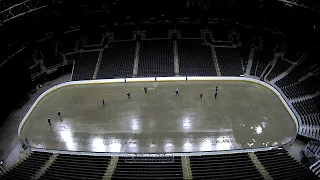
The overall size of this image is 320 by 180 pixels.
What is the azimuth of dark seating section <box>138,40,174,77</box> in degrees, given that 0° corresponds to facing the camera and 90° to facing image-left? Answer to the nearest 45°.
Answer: approximately 0°

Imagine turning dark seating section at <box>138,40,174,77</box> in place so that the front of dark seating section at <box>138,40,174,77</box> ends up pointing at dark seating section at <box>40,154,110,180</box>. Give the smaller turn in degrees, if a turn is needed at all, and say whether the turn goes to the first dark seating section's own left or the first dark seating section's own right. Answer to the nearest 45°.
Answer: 0° — it already faces it

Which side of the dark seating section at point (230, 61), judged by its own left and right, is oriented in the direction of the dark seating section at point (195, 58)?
right

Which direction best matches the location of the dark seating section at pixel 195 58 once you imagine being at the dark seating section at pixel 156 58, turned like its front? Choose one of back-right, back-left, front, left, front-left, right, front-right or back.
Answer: left

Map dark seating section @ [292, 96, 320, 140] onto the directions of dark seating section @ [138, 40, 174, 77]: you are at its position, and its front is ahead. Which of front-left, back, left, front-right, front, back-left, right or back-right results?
front-left

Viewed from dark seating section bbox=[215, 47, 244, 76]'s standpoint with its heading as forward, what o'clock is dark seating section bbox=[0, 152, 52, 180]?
dark seating section bbox=[0, 152, 52, 180] is roughly at 1 o'clock from dark seating section bbox=[215, 47, 244, 76].

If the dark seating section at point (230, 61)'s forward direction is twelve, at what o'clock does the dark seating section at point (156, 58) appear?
the dark seating section at point (156, 58) is roughly at 3 o'clock from the dark seating section at point (230, 61).

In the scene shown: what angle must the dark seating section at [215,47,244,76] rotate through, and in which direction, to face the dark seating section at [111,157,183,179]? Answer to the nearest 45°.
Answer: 0° — it already faces it

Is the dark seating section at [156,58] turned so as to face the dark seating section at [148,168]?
yes

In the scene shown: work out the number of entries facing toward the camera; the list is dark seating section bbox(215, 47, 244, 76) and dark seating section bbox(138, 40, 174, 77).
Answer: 2

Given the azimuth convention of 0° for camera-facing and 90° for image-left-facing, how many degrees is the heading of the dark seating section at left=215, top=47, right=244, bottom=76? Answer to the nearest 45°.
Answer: approximately 0°

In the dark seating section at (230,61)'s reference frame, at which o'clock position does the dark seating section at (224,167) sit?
the dark seating section at (224,167) is roughly at 12 o'clock from the dark seating section at (230,61).

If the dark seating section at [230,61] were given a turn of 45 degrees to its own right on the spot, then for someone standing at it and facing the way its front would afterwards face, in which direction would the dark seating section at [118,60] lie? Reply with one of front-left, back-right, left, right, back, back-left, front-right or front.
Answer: front-right

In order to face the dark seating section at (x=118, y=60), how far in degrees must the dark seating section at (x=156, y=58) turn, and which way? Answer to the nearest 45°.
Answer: approximately 90° to its right

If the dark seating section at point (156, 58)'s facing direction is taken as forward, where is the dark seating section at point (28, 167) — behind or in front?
in front
